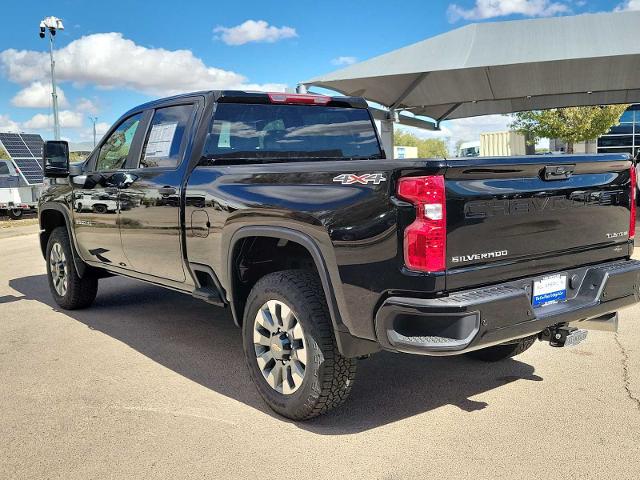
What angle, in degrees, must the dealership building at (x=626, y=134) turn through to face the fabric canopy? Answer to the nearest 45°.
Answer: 0° — it already faces it

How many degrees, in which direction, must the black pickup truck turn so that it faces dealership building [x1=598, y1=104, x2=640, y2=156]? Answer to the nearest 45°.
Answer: approximately 90° to its right

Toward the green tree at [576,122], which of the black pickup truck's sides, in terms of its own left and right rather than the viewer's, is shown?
right

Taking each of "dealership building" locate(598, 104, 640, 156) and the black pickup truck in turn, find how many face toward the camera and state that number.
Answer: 1

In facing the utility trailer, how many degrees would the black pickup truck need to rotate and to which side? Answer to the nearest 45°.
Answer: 0° — it already faces it

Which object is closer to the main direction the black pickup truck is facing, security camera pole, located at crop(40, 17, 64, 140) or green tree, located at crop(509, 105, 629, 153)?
the security camera pole

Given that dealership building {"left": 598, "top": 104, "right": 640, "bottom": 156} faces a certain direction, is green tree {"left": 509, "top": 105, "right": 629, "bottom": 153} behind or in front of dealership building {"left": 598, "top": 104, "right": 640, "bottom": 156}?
in front

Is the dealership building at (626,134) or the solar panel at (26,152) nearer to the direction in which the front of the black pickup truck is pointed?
the solar panel

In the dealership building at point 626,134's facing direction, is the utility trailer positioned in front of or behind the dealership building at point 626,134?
in front

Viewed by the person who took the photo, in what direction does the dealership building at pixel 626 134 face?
facing the viewer

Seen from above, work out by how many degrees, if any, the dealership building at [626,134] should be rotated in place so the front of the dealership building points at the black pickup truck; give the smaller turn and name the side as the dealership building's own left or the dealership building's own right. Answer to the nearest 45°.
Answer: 0° — it already faces it

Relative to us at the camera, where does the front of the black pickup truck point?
facing away from the viewer and to the left of the viewer
